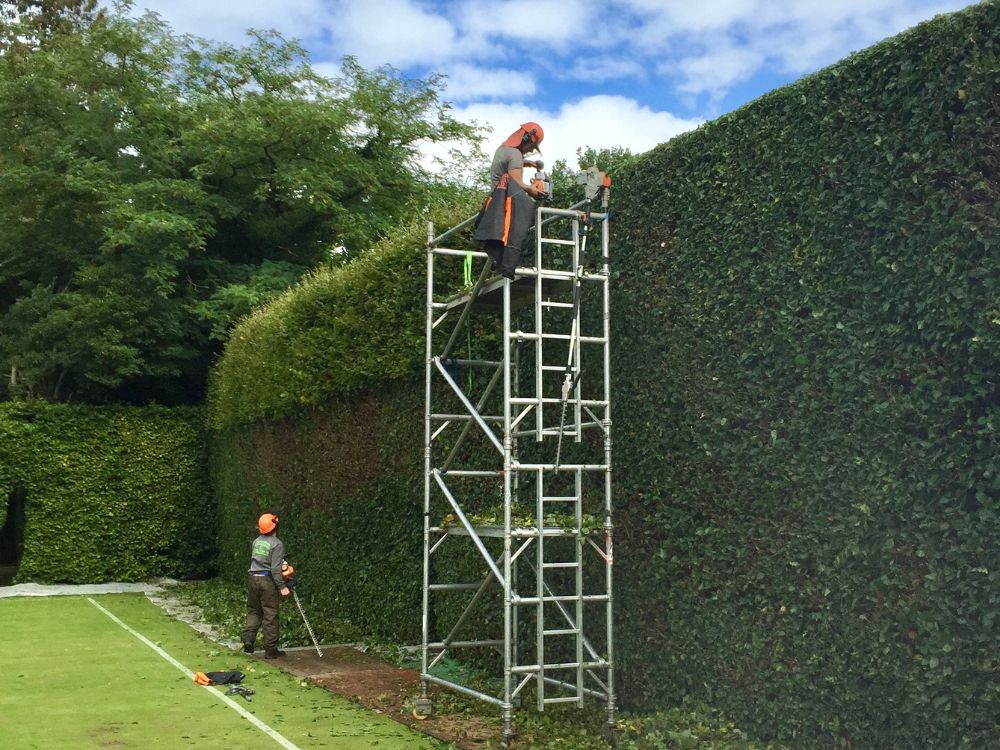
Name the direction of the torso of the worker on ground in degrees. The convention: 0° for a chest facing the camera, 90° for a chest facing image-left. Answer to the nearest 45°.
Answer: approximately 225°

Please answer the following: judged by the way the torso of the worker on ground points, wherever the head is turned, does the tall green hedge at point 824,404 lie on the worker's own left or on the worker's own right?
on the worker's own right

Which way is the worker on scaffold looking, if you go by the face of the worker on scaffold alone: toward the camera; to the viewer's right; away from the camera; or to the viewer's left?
to the viewer's right

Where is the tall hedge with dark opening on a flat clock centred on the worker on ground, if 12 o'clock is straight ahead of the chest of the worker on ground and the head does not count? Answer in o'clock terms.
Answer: The tall hedge with dark opening is roughly at 10 o'clock from the worker on ground.

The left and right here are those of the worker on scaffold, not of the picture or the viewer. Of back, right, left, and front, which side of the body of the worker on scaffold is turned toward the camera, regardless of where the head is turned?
right

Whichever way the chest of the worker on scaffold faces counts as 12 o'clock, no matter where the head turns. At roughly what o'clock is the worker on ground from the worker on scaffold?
The worker on ground is roughly at 8 o'clock from the worker on scaffold.

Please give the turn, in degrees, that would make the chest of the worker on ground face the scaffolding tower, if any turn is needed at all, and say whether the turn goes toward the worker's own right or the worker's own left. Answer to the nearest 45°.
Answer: approximately 90° to the worker's own right

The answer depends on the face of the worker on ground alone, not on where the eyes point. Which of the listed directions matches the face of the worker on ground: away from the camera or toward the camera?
away from the camera

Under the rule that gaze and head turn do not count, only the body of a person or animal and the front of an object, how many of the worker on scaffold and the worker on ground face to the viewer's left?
0

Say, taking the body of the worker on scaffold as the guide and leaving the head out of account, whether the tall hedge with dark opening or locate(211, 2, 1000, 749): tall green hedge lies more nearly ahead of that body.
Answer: the tall green hedge

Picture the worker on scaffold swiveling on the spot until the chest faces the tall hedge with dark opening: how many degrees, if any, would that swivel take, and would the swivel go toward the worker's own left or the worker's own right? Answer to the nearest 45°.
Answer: approximately 135° to the worker's own left
